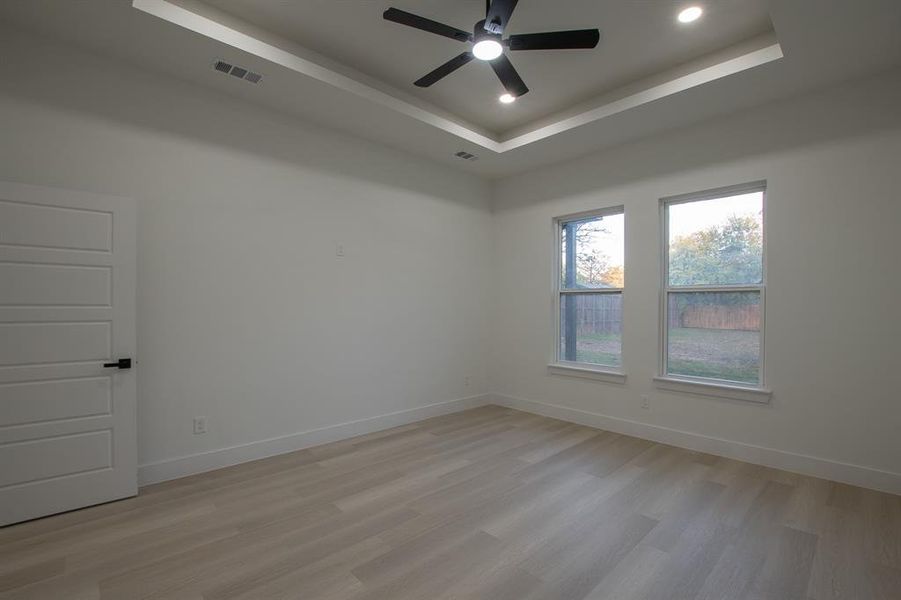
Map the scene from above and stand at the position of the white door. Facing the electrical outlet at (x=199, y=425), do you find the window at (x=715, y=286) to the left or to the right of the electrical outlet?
right

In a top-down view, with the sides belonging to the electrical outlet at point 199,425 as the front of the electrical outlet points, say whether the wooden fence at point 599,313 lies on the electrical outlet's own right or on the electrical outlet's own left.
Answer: on the electrical outlet's own left

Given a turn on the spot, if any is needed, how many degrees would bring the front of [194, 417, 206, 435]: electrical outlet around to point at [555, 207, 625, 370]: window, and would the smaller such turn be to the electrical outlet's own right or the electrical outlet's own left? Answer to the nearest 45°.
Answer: approximately 90° to the electrical outlet's own left

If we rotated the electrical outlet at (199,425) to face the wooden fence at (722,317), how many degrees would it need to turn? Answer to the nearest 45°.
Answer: approximately 45° to its left

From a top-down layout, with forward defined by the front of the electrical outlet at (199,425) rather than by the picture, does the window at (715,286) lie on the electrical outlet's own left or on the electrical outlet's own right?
on the electrical outlet's own left

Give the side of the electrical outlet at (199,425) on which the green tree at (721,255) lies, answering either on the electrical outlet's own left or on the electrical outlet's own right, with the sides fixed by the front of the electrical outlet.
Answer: on the electrical outlet's own left
